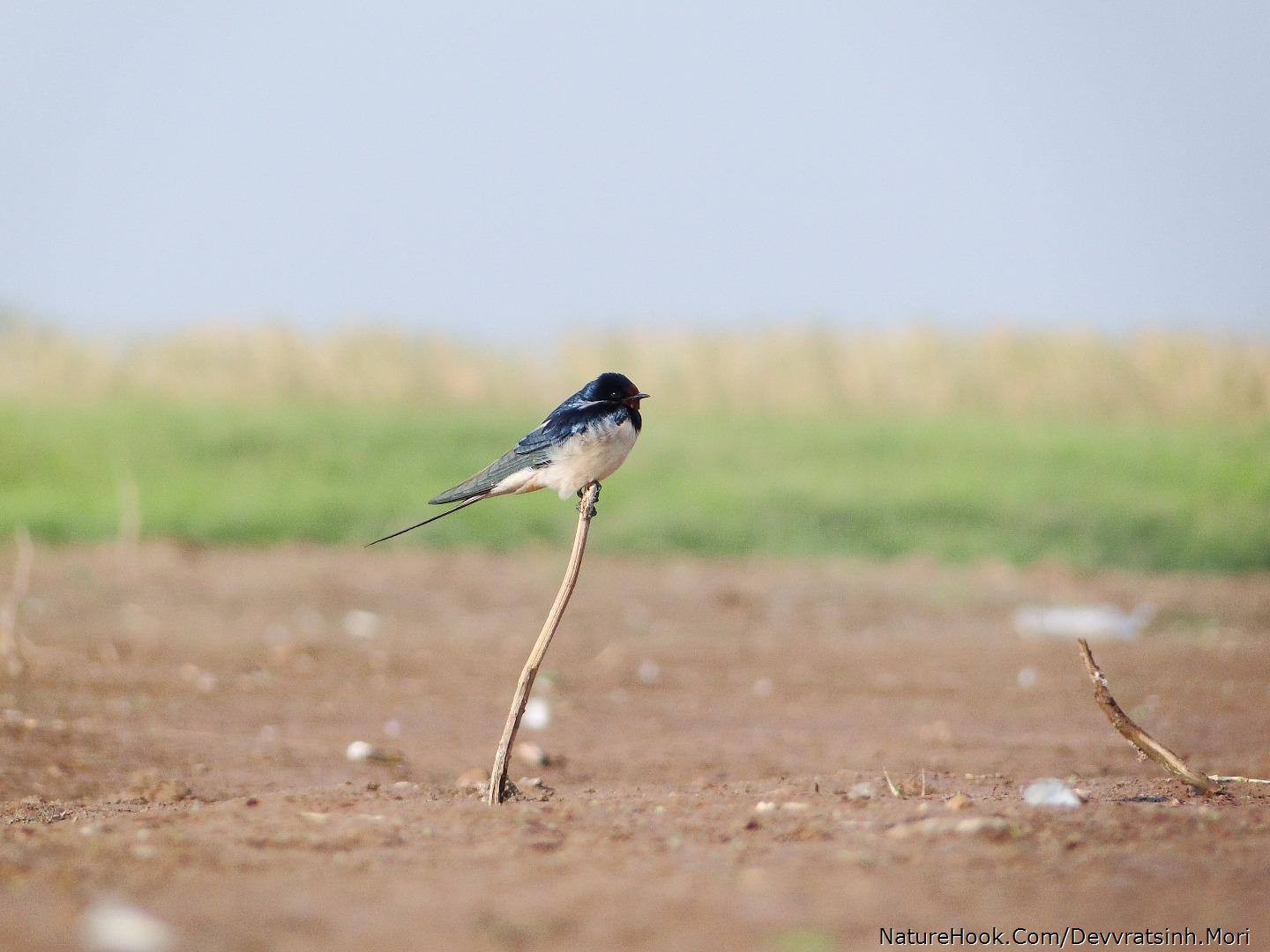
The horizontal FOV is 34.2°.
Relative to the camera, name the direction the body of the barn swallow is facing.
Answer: to the viewer's right

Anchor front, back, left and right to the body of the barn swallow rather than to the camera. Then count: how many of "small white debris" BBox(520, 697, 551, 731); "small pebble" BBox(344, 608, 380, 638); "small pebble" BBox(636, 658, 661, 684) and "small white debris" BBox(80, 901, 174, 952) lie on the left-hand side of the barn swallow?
3

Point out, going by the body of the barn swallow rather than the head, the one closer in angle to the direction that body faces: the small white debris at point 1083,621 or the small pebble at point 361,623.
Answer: the small white debris

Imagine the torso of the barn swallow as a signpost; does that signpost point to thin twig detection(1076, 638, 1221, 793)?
yes

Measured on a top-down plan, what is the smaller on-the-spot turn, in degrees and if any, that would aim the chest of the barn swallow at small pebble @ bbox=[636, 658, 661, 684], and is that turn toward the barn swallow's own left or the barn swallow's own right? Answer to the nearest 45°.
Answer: approximately 90° to the barn swallow's own left

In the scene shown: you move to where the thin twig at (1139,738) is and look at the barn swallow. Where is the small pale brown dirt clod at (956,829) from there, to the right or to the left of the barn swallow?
left

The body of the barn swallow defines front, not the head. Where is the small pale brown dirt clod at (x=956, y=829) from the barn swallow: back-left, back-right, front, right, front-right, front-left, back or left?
front-right

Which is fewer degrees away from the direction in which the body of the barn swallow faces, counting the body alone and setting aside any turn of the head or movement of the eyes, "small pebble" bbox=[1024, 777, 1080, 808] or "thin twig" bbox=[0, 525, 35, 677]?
the small pebble

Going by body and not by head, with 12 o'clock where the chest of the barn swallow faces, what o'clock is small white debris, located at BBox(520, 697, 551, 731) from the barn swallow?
The small white debris is roughly at 9 o'clock from the barn swallow.

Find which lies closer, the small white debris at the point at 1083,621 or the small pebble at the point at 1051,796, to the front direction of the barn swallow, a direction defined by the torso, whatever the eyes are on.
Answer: the small pebble

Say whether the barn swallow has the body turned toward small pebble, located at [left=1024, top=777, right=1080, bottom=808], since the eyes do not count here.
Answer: yes

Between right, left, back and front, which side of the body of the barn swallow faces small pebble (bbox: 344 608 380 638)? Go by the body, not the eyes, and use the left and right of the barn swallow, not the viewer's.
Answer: left
